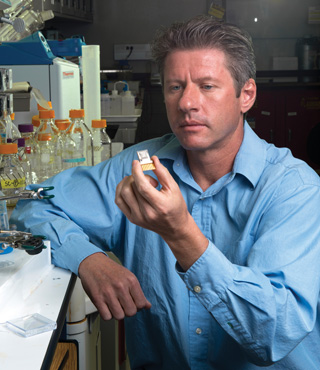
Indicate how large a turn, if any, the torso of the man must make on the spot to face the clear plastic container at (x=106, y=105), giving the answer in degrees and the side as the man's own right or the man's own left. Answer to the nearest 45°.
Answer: approximately 135° to the man's own right

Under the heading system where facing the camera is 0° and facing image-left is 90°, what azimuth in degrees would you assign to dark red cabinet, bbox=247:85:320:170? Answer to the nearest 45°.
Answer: approximately 0°

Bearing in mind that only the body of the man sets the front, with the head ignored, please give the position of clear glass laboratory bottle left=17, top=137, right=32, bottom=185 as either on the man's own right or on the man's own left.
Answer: on the man's own right

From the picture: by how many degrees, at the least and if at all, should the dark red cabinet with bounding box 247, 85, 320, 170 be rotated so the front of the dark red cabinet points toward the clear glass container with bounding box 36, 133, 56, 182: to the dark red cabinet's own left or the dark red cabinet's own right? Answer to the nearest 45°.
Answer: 0° — it already faces it

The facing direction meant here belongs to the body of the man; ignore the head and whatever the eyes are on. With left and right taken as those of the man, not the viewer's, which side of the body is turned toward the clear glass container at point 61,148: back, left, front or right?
right
